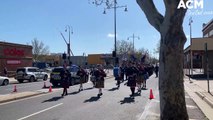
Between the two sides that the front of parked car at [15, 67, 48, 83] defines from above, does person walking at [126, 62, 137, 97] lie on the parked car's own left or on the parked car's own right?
on the parked car's own right

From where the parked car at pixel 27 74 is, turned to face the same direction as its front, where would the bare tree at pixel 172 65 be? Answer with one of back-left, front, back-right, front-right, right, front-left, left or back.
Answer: back-right

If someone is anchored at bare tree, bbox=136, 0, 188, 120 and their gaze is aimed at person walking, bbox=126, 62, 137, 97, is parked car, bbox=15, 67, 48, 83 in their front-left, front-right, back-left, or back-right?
front-left

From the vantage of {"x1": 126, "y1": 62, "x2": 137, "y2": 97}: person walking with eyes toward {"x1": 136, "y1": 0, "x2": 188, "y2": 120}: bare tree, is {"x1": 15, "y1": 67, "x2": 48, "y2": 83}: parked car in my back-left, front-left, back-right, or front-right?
back-right
